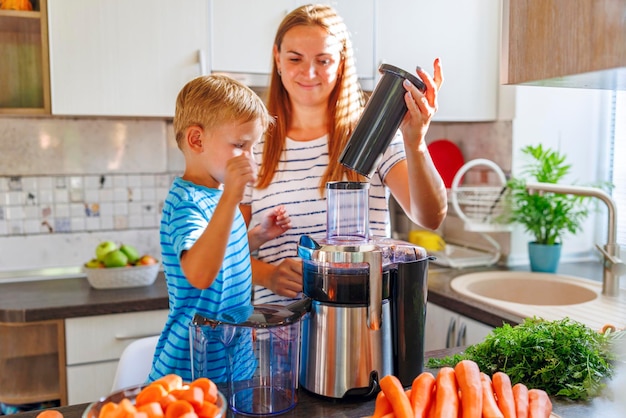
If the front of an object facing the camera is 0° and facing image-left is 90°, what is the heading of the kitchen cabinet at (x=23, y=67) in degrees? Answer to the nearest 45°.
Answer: approximately 0°

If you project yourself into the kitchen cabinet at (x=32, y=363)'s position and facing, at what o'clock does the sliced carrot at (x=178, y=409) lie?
The sliced carrot is roughly at 12 o'clock from the kitchen cabinet.

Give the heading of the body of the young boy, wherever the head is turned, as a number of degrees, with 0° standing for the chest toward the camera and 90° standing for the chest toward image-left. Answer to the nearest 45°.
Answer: approximately 315°

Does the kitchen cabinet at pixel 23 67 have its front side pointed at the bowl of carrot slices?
yes

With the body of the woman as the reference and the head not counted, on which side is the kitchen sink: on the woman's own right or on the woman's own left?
on the woman's own left

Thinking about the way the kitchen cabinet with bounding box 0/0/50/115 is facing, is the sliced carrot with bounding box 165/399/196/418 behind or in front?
in front

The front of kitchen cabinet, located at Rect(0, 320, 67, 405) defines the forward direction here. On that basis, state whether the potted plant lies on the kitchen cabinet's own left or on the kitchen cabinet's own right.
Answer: on the kitchen cabinet's own left

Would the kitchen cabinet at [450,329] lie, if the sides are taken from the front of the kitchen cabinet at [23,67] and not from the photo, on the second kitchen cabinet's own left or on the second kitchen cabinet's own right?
on the second kitchen cabinet's own left

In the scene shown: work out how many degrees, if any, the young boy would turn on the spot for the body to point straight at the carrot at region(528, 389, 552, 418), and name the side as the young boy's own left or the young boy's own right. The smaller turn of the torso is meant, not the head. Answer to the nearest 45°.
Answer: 0° — they already face it

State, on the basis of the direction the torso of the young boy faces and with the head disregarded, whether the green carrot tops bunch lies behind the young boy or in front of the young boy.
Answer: in front

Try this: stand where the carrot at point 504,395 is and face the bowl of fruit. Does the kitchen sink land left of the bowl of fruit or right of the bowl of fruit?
right
